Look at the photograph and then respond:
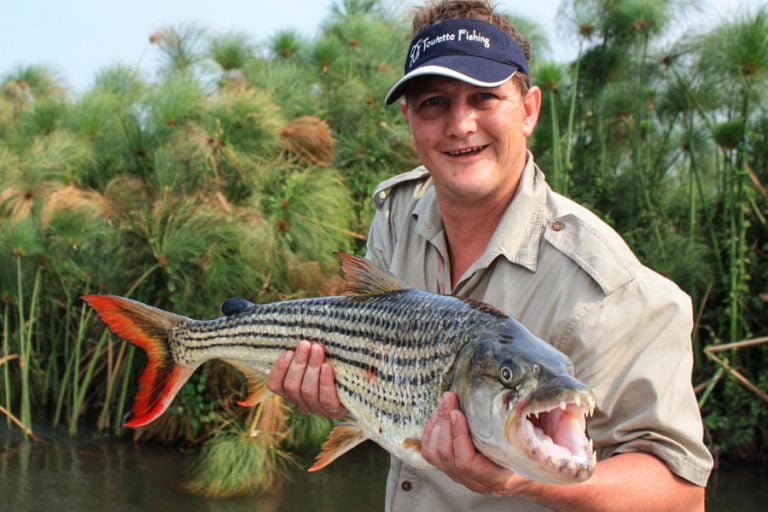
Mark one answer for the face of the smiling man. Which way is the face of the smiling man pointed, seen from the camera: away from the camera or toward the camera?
toward the camera

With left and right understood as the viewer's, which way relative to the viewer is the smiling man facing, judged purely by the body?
facing the viewer and to the left of the viewer
